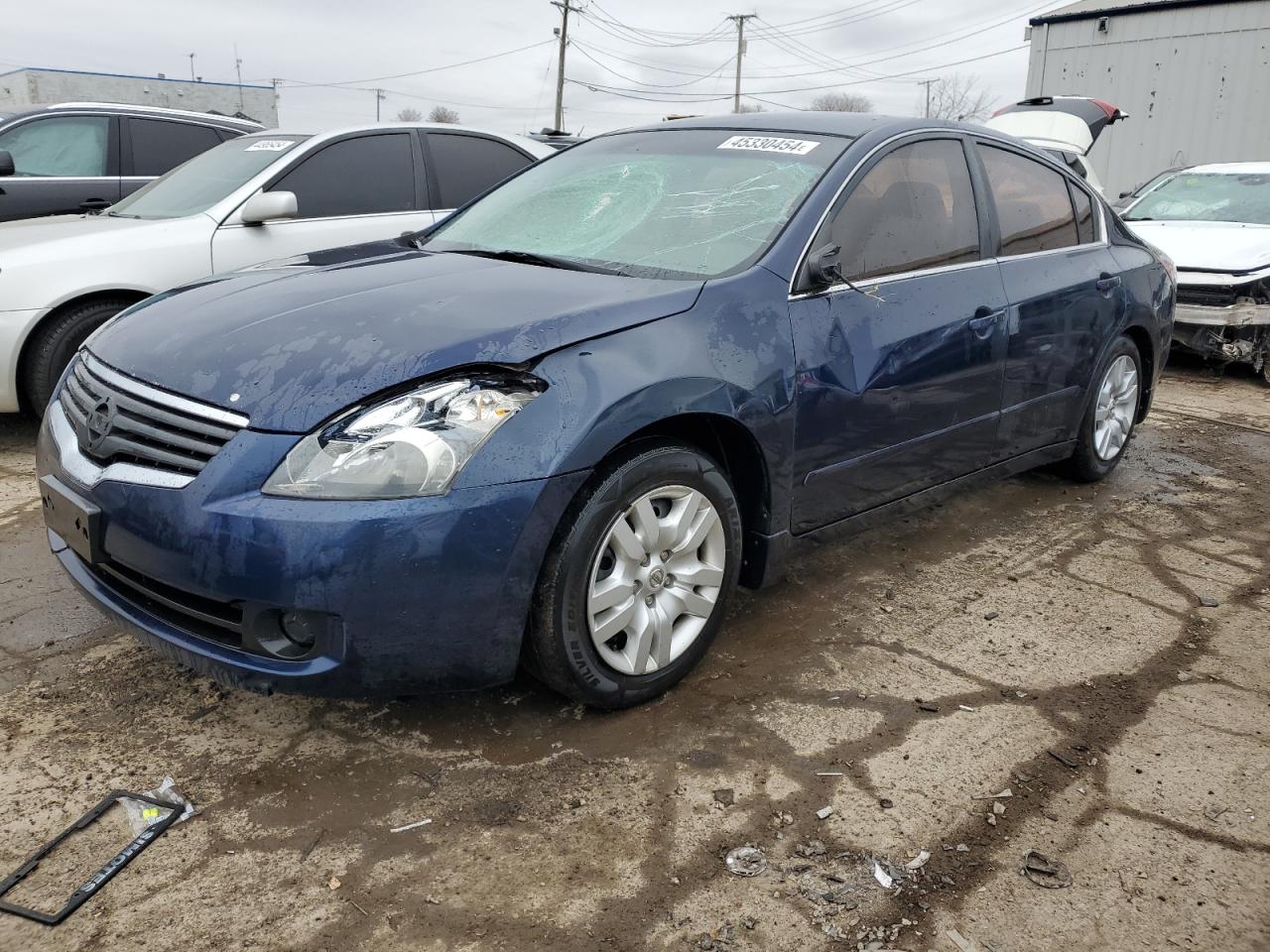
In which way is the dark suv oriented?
to the viewer's left

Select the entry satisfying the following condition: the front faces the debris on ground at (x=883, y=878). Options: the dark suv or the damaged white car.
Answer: the damaged white car

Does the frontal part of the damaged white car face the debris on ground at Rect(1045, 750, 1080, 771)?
yes

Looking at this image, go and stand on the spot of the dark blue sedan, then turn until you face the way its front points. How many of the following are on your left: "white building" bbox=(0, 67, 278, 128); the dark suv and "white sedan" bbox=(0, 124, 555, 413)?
0

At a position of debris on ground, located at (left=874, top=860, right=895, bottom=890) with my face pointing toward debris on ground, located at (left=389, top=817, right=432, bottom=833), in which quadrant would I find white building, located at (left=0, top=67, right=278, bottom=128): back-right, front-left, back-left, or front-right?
front-right

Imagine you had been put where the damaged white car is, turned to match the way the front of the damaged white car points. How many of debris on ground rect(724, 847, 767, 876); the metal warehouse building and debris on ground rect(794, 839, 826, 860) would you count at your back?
1

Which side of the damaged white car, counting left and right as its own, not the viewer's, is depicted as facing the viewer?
front

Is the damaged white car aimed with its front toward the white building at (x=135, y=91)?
no

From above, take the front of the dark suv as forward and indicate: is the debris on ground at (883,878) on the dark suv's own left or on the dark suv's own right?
on the dark suv's own left

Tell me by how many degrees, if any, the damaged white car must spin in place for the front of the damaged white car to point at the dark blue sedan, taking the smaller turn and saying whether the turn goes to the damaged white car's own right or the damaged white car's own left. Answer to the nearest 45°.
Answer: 0° — it already faces it

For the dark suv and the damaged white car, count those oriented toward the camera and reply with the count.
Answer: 1

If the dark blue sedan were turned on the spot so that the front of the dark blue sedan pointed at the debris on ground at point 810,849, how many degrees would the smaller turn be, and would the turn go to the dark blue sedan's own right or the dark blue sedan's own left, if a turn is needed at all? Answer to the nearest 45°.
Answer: approximately 90° to the dark blue sedan's own left

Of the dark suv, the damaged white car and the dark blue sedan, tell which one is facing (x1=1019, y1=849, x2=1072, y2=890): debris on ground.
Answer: the damaged white car

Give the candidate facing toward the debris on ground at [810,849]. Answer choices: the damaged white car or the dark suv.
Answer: the damaged white car

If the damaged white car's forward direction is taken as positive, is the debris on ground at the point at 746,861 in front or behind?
in front

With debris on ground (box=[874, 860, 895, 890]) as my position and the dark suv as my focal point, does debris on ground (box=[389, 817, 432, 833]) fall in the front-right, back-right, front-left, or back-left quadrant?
front-left

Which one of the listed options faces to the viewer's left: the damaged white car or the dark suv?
the dark suv

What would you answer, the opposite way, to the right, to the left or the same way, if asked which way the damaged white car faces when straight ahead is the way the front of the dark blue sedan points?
the same way

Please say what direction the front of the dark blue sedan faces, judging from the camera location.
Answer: facing the viewer and to the left of the viewer
